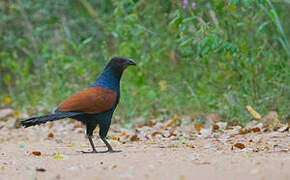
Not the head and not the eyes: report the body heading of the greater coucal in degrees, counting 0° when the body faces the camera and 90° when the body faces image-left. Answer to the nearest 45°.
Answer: approximately 270°

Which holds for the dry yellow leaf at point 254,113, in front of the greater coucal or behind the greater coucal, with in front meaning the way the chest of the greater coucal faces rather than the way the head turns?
in front

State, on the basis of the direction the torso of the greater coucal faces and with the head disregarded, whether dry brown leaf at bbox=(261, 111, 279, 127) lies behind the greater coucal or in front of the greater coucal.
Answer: in front
